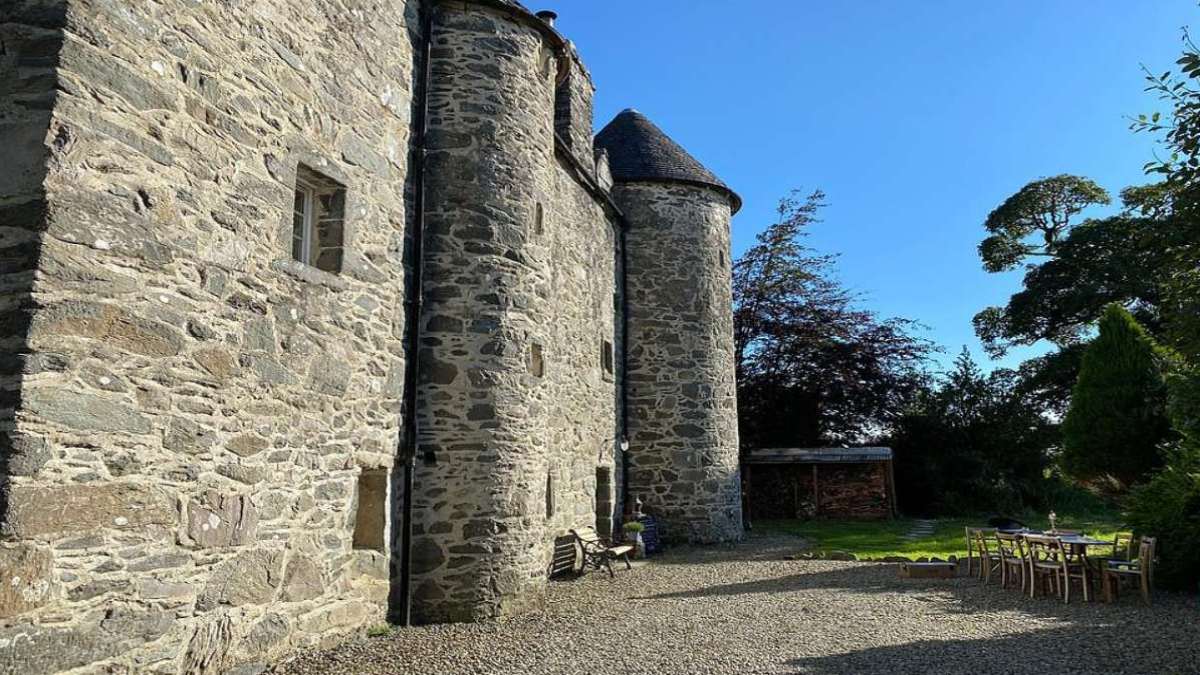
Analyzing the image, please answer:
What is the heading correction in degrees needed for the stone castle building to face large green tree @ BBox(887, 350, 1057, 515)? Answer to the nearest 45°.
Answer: approximately 90° to its left

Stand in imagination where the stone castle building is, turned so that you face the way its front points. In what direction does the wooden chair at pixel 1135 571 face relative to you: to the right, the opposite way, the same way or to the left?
the opposite way

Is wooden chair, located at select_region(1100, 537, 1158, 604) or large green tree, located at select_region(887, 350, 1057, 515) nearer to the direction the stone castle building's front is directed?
the wooden chair

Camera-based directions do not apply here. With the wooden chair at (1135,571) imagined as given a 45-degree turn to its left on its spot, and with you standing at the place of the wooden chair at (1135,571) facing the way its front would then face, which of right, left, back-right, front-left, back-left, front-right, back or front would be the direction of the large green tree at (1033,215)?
back-right

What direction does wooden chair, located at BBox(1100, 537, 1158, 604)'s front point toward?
to the viewer's left

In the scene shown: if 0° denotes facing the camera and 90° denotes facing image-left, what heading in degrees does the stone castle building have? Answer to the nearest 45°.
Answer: approximately 315°

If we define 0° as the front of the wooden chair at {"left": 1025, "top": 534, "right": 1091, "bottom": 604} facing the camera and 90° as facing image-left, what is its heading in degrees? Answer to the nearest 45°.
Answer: approximately 225°

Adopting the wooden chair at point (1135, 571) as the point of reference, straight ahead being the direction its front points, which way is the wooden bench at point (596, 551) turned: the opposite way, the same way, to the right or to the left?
the opposite way

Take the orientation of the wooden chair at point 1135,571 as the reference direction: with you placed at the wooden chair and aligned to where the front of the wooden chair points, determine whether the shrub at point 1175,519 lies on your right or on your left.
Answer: on your right
